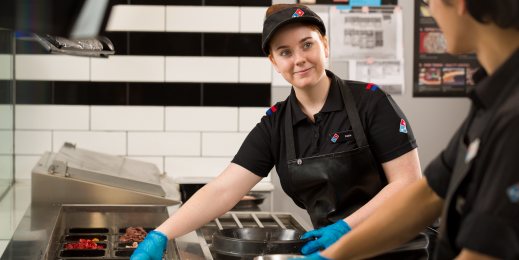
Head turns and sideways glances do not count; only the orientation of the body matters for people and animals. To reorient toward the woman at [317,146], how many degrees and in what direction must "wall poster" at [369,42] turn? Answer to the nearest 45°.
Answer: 0° — it already faces them

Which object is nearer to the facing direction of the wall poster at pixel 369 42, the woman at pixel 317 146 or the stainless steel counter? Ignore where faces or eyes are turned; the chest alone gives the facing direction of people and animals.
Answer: the woman

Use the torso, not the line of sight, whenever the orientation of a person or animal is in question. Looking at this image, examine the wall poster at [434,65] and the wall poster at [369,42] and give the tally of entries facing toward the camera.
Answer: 2

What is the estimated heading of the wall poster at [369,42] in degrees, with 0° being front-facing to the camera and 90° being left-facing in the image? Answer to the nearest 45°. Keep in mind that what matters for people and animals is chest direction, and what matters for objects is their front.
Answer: approximately 0°

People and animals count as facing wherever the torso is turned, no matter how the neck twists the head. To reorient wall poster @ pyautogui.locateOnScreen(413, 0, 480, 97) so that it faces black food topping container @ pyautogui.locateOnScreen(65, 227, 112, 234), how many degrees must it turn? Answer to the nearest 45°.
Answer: approximately 45° to its right

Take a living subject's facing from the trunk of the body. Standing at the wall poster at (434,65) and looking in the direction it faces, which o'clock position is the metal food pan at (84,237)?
The metal food pan is roughly at 1 o'clock from the wall poster.

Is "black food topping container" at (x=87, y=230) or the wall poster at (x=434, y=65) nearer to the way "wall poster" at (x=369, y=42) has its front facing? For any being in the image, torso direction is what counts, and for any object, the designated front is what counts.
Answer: the black food topping container

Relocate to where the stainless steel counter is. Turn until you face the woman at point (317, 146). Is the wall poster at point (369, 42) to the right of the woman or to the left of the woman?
left
